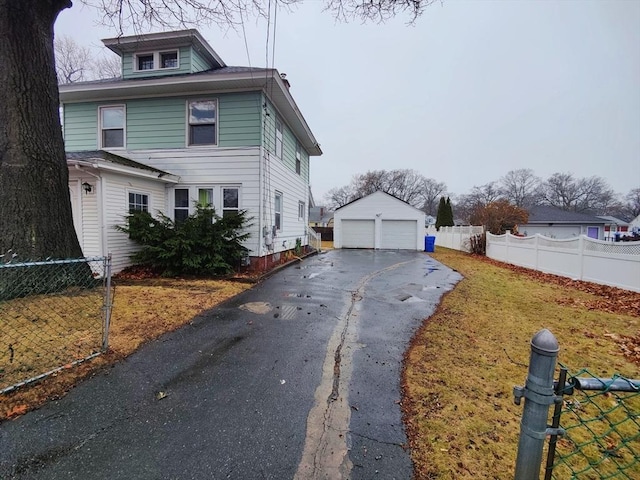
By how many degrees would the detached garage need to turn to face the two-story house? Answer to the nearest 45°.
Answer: approximately 45° to its right

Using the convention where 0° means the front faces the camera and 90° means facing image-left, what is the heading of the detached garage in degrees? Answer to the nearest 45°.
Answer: approximately 0°

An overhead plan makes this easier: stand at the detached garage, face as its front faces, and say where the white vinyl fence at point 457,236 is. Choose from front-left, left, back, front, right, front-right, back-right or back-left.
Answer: left

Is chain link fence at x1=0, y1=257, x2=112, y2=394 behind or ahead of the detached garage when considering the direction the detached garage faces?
ahead

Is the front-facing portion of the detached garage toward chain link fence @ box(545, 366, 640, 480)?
yes

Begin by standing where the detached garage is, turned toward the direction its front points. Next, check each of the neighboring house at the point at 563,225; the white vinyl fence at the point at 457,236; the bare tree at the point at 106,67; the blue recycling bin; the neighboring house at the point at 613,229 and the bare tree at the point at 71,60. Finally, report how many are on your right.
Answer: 2

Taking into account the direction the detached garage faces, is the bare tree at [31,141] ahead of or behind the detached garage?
ahead

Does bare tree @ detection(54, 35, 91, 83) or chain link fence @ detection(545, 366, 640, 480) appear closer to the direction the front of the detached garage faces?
the chain link fence

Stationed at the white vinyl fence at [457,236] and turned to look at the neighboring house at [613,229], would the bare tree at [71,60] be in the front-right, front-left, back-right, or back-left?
back-left

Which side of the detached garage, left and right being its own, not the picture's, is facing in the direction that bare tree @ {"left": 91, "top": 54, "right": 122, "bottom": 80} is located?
right

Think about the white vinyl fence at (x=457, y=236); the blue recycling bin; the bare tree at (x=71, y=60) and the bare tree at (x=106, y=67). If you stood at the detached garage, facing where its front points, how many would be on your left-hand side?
2

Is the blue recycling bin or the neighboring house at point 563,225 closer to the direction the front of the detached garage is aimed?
the blue recycling bin

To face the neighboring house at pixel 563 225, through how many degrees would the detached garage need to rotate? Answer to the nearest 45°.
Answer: approximately 135° to its left

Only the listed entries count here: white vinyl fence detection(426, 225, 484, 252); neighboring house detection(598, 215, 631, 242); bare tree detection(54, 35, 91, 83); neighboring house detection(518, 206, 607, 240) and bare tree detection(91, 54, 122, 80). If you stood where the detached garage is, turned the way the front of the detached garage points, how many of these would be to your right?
2

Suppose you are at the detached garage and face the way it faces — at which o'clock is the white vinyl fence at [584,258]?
The white vinyl fence is roughly at 11 o'clock from the detached garage.

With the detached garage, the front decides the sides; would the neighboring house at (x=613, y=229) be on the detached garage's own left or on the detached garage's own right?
on the detached garage's own left

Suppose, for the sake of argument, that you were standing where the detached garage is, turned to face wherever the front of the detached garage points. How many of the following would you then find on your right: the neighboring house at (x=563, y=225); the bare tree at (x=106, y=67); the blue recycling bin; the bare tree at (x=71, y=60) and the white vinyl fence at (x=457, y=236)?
2
